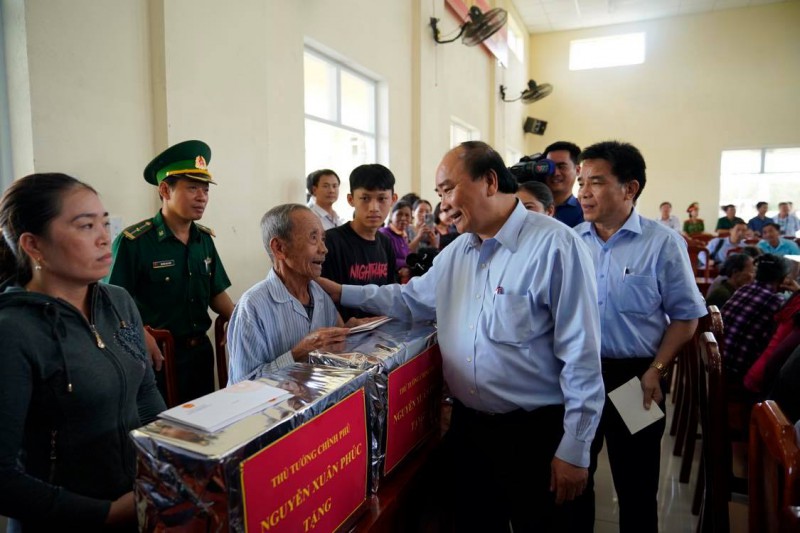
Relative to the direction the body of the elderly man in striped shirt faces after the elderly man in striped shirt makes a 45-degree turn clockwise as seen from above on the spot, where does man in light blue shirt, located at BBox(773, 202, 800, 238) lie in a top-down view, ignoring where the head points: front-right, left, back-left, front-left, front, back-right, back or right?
back-left

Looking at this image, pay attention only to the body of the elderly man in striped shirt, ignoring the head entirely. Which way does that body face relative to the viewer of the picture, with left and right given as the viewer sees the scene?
facing the viewer and to the right of the viewer

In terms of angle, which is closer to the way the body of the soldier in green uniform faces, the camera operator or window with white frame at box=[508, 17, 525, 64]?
the camera operator

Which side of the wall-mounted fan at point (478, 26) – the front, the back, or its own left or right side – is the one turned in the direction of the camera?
right

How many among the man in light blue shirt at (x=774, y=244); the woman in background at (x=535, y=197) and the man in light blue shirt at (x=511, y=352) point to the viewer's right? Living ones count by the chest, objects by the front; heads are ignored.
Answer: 0
